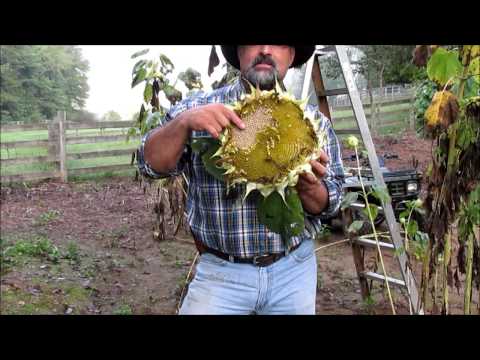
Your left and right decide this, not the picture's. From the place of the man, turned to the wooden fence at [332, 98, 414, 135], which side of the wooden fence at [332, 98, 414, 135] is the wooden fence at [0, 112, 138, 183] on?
left

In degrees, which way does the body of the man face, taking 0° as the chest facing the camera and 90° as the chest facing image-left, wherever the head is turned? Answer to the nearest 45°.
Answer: approximately 0°

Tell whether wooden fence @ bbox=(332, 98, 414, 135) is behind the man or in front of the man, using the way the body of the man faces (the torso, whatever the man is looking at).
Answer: behind

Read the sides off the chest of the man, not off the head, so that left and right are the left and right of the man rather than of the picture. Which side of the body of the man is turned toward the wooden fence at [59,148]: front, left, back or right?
back

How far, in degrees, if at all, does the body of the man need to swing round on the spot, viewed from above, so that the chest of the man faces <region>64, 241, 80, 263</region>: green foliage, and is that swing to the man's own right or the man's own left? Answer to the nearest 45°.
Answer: approximately 135° to the man's own right

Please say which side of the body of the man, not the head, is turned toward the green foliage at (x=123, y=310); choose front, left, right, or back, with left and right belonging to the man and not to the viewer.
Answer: back
